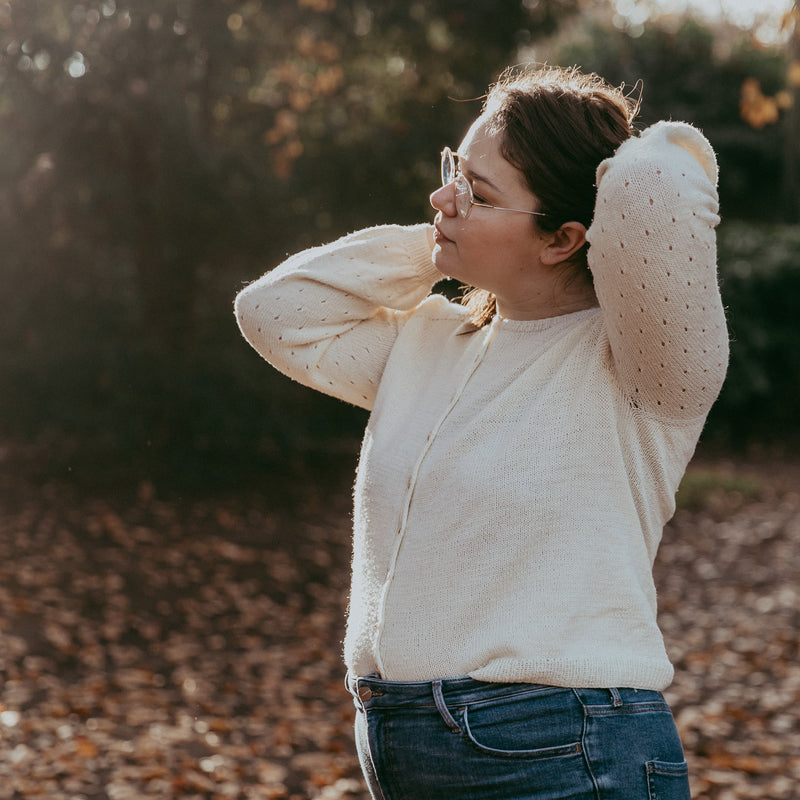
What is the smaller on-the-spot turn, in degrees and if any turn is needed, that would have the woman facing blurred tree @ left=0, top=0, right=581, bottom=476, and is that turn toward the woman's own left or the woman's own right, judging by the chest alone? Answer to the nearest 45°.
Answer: approximately 135° to the woman's own right

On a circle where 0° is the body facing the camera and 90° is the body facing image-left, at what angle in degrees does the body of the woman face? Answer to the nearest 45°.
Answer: approximately 45°
